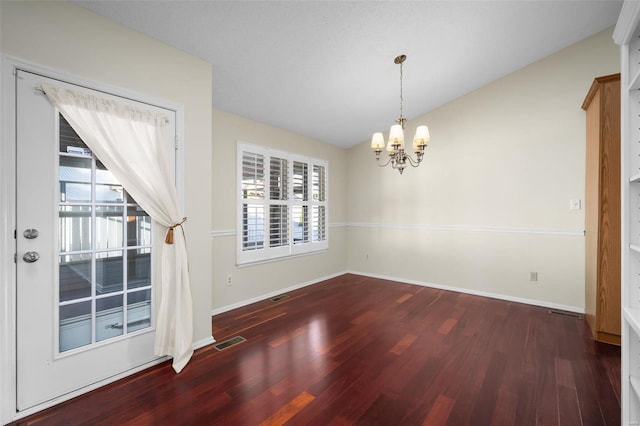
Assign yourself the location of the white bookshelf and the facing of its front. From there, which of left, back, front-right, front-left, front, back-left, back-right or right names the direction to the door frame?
front-left

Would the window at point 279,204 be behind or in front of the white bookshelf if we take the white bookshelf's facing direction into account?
in front

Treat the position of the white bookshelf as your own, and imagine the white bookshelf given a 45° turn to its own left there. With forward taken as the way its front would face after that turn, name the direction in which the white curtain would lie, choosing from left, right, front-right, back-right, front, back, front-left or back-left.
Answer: front

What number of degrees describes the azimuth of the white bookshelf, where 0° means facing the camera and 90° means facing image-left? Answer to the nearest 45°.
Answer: approximately 90°

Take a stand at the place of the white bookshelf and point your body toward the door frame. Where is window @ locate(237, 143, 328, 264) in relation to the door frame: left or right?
right
